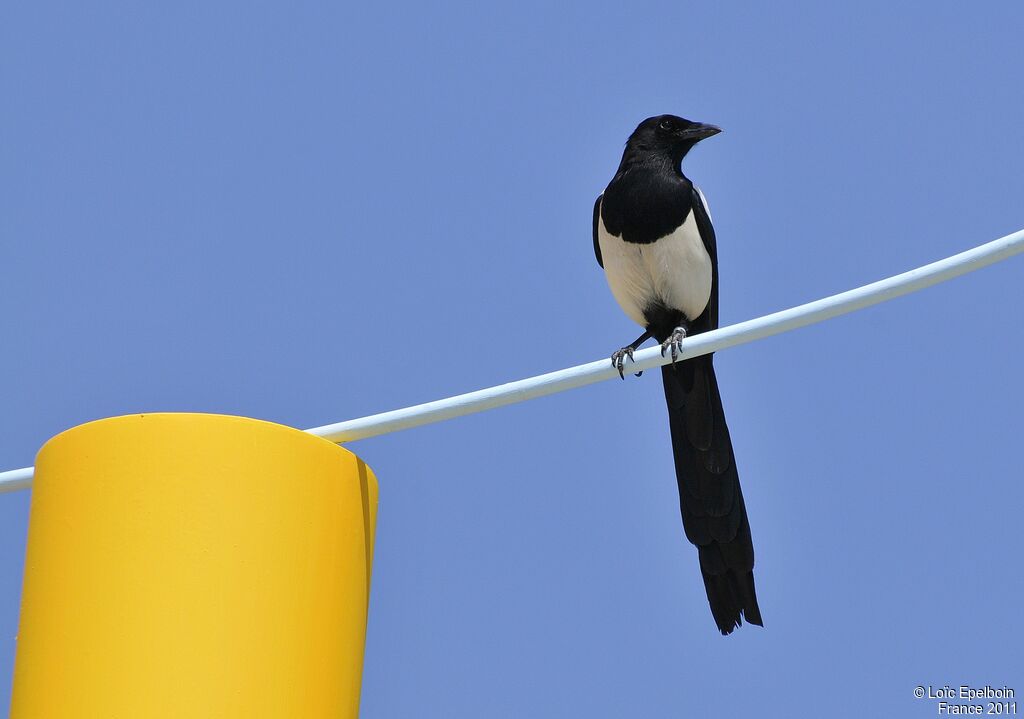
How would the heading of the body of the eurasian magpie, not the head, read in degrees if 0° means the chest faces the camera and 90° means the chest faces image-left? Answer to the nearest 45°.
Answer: approximately 0°

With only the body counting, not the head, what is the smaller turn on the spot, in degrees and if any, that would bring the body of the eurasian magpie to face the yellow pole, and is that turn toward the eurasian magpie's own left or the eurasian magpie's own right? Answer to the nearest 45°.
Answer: approximately 45° to the eurasian magpie's own right
